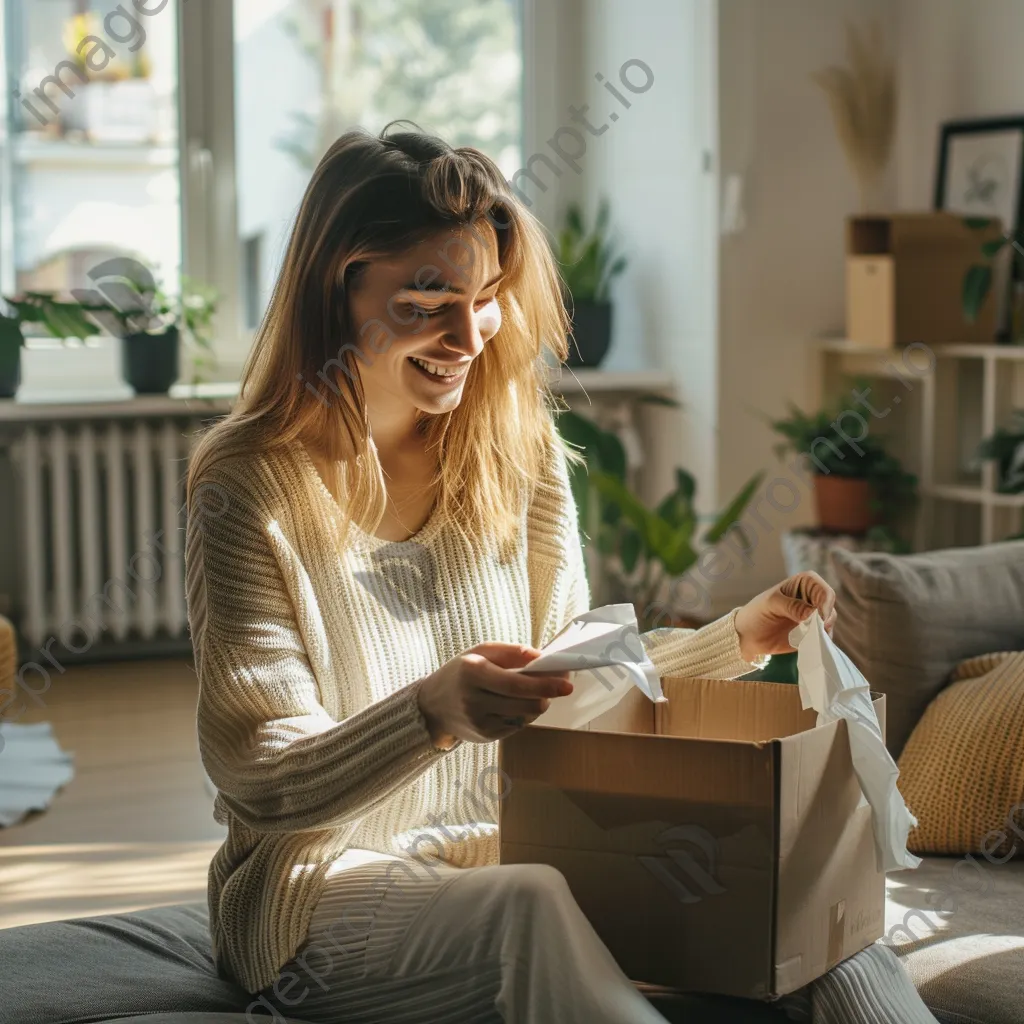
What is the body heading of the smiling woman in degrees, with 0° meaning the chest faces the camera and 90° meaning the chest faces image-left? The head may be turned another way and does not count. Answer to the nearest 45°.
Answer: approximately 315°

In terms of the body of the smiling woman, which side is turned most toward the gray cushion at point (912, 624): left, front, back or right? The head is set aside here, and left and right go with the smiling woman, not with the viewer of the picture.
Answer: left

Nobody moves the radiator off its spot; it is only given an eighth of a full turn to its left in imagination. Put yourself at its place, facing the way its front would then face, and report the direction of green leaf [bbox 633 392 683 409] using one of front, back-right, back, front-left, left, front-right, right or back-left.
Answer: front-left

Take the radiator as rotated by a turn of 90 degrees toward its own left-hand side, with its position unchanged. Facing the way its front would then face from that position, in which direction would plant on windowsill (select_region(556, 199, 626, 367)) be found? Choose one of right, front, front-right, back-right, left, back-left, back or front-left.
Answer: front

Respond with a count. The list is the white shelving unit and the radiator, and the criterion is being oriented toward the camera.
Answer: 2

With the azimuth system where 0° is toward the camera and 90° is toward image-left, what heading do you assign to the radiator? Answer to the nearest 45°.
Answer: approximately 0°

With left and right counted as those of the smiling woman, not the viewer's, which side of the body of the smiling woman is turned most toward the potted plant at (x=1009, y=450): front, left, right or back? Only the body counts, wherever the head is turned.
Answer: left

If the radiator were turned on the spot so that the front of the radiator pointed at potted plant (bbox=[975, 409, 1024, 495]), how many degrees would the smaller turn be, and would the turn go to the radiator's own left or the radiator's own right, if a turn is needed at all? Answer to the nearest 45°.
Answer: approximately 45° to the radiator's own left

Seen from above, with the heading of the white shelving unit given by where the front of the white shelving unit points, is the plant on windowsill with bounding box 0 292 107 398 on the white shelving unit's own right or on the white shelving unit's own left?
on the white shelving unit's own right

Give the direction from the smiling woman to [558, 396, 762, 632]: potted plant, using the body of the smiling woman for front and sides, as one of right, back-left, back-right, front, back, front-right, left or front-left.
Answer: back-left

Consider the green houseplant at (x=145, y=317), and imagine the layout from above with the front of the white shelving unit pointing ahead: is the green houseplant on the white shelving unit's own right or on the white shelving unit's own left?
on the white shelving unit's own right

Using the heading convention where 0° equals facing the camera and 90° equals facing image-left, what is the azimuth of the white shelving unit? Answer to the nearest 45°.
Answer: approximately 0°

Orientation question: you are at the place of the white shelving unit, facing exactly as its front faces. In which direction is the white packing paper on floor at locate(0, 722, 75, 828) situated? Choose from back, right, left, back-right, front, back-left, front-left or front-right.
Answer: front-right

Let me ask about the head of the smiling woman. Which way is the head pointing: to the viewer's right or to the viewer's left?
to the viewer's right
